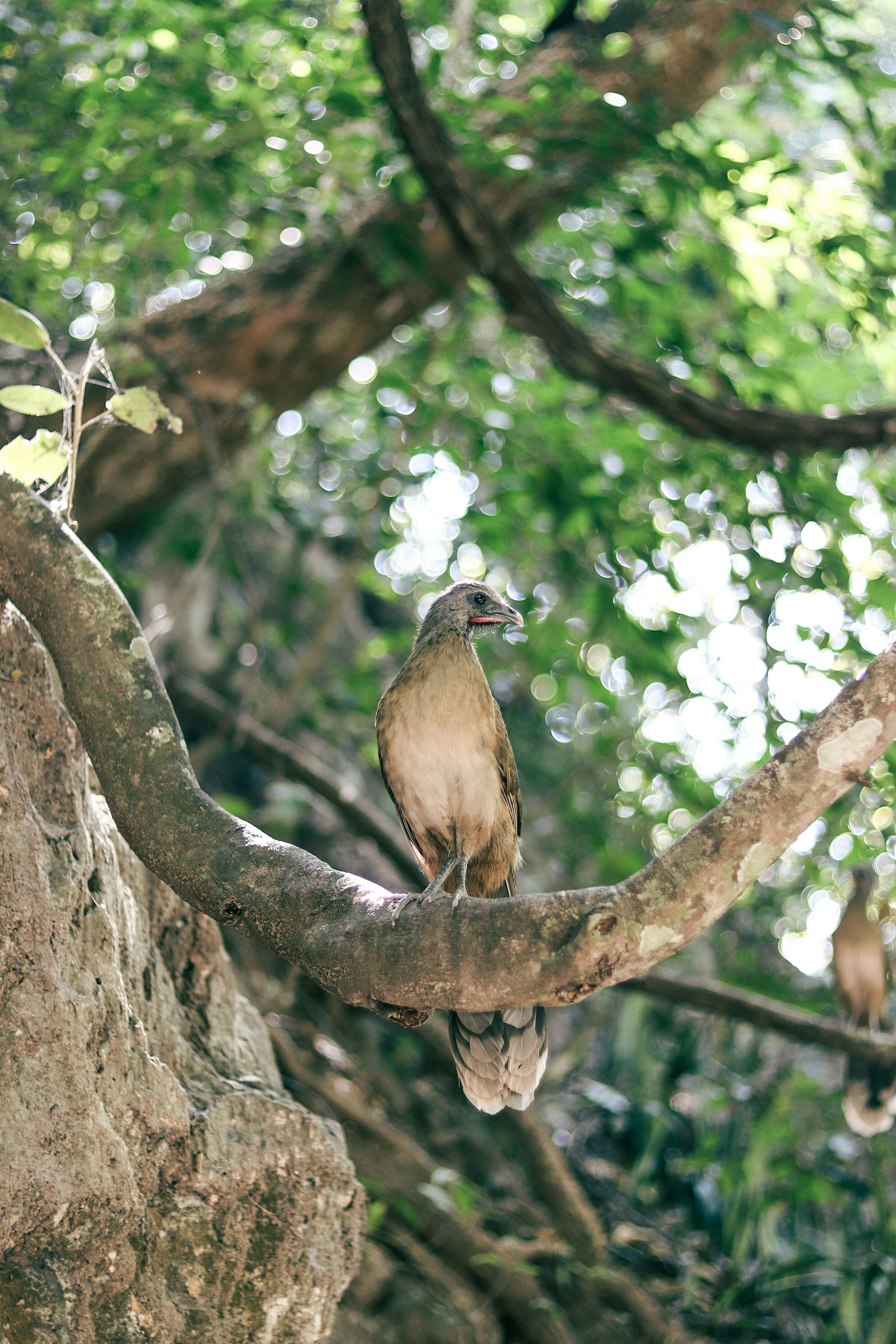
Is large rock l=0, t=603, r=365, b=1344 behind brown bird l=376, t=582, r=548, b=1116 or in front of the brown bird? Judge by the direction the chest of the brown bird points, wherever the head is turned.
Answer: in front

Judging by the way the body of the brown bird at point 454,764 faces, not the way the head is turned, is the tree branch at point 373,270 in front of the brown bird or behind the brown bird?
behind

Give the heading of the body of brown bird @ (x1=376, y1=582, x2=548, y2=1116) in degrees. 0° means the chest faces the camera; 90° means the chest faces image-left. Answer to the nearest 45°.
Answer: approximately 0°
